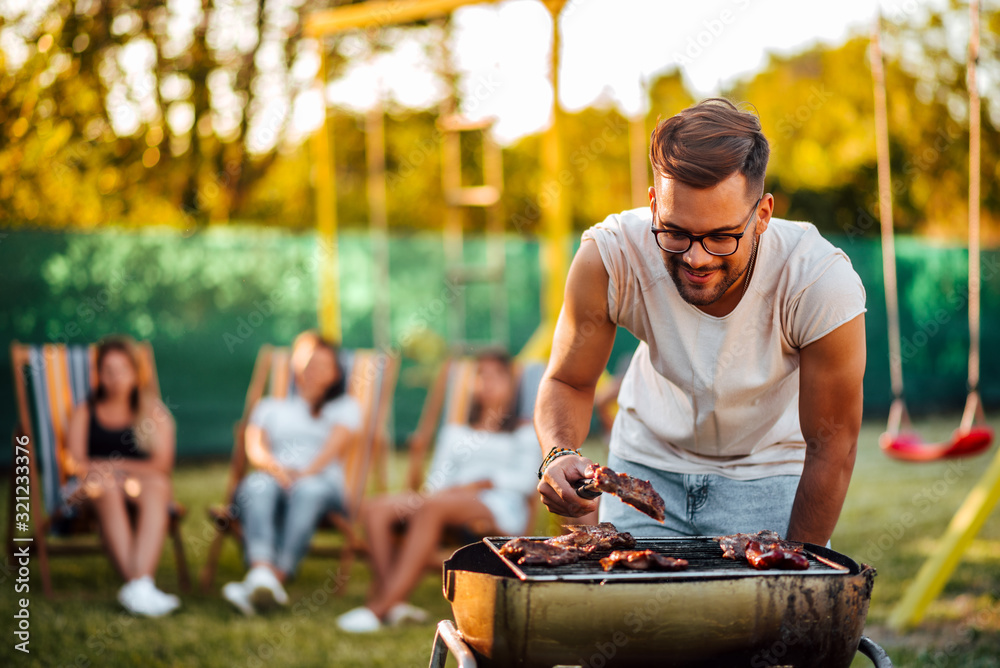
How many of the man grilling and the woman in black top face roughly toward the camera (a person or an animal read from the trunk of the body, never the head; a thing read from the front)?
2

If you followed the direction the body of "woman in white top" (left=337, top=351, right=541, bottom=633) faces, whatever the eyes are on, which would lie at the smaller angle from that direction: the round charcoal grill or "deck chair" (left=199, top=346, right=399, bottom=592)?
the round charcoal grill

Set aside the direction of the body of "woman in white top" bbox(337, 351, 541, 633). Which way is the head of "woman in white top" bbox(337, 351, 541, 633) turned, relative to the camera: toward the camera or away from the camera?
toward the camera

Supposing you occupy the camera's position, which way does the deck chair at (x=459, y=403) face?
facing the viewer and to the left of the viewer

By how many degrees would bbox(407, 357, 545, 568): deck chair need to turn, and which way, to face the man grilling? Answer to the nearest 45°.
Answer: approximately 45° to its left

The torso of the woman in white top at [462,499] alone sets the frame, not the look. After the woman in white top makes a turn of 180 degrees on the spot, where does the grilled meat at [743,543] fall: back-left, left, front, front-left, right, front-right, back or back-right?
back-right

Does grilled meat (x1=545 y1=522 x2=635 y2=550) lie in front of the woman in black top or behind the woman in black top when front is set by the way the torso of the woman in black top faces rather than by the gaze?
in front

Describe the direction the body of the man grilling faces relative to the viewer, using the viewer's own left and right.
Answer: facing the viewer

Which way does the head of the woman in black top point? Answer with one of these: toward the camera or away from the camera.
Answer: toward the camera

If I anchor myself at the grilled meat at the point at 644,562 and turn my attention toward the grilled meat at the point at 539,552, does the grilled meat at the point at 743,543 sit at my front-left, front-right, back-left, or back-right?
back-right

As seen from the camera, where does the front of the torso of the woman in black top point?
toward the camera

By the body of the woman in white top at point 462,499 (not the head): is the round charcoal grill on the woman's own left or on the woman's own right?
on the woman's own left

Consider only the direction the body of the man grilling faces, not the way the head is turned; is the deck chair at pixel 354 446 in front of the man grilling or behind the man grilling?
behind

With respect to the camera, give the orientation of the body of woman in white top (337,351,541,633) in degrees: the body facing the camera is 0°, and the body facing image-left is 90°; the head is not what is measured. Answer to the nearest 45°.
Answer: approximately 45°
